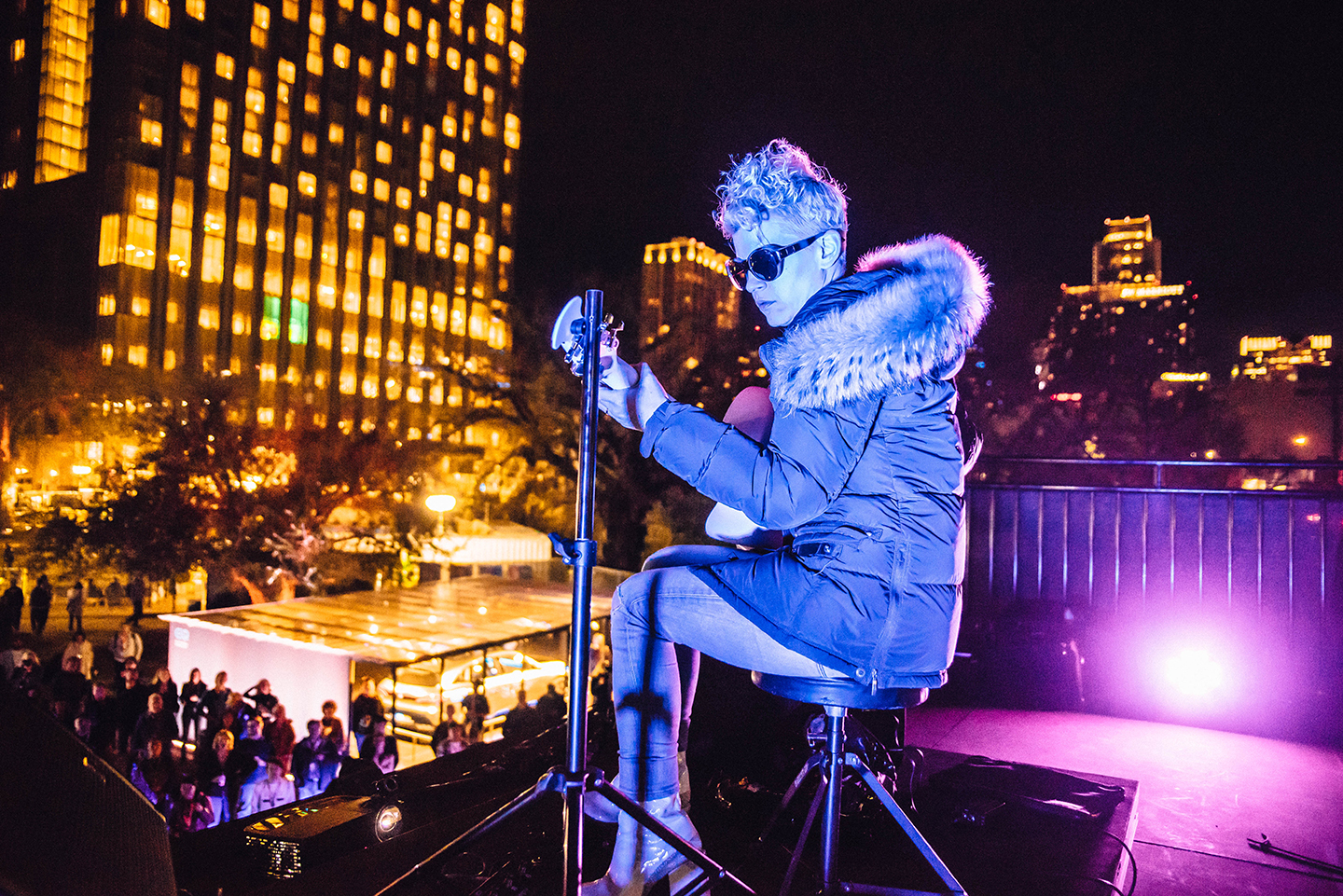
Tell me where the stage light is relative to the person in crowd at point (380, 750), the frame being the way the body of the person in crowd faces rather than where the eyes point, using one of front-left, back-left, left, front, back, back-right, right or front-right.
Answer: front-left

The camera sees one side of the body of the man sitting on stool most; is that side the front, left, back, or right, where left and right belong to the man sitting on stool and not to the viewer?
left

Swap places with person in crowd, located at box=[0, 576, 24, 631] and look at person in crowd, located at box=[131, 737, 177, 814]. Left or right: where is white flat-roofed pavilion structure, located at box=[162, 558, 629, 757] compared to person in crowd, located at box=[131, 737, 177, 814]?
left

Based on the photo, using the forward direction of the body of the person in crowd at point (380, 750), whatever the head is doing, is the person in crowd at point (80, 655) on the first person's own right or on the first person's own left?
on the first person's own right

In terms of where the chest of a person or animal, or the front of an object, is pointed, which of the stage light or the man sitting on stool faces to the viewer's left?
the man sitting on stool

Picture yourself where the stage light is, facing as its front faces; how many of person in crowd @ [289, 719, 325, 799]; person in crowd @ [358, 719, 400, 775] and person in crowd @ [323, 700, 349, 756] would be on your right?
3

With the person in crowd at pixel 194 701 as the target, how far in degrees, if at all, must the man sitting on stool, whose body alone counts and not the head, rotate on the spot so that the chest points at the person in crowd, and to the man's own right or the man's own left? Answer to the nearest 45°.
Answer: approximately 45° to the man's own right

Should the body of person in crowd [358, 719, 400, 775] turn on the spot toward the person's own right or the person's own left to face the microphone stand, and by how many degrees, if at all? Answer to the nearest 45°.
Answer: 0° — they already face it

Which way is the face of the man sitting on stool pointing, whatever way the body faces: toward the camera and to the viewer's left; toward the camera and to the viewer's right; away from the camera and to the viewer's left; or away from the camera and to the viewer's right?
toward the camera and to the viewer's left

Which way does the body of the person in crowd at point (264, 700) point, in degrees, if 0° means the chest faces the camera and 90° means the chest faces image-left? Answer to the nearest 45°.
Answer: approximately 0°

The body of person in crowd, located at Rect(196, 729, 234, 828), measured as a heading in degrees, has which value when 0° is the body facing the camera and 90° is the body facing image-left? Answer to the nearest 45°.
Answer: approximately 315°

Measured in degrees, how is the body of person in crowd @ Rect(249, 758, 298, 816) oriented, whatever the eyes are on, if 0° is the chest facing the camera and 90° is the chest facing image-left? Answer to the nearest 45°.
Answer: approximately 0°

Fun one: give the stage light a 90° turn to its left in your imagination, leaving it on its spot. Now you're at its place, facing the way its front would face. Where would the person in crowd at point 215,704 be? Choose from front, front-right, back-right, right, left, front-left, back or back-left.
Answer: back
